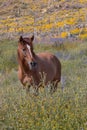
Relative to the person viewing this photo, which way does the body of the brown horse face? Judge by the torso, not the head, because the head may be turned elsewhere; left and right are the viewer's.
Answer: facing the viewer and to the left of the viewer
